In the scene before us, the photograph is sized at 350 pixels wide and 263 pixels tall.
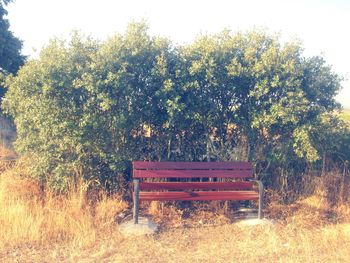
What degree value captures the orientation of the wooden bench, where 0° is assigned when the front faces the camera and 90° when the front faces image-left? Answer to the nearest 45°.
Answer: approximately 0°
